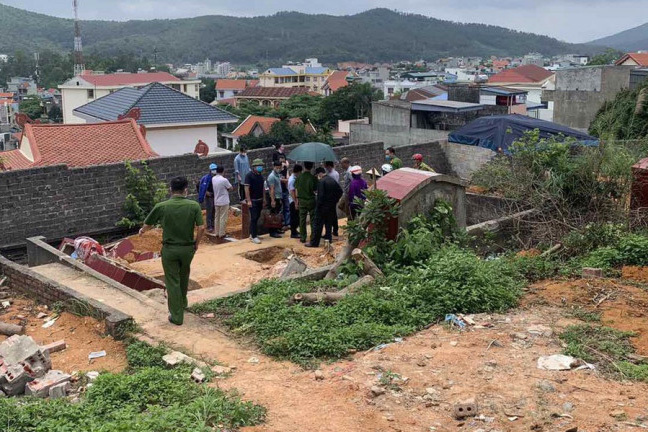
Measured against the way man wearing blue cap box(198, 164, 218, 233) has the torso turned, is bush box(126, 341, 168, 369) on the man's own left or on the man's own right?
on the man's own right

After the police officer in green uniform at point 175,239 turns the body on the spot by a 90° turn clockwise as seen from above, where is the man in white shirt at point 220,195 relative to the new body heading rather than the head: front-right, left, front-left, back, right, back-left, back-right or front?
left

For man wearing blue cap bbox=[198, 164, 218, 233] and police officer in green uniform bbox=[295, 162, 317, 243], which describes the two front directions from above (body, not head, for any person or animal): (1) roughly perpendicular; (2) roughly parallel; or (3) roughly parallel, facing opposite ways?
roughly perpendicular

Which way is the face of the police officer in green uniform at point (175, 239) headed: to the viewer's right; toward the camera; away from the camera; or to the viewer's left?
away from the camera

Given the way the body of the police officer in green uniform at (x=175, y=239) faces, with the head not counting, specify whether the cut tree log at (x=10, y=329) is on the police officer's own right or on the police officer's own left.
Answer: on the police officer's own left

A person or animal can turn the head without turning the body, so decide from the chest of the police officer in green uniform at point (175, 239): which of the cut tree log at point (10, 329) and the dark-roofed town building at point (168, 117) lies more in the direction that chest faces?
the dark-roofed town building

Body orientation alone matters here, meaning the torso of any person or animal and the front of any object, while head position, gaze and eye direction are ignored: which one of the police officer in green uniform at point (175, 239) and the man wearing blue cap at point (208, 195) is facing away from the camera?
the police officer in green uniform

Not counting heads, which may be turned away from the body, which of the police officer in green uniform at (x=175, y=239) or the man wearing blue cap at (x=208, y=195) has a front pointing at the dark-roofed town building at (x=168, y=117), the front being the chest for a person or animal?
the police officer in green uniform

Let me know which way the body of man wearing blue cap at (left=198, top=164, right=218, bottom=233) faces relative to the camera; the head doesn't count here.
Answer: to the viewer's right

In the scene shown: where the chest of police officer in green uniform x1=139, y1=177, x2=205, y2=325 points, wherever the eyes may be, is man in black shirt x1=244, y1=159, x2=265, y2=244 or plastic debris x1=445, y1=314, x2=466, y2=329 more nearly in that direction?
the man in black shirt

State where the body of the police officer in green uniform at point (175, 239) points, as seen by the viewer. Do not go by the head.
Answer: away from the camera
